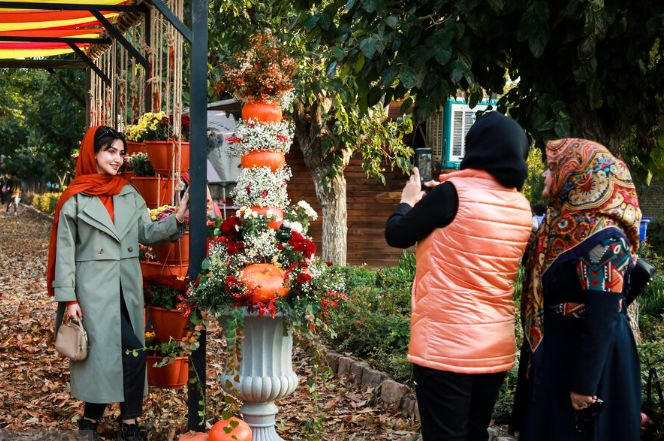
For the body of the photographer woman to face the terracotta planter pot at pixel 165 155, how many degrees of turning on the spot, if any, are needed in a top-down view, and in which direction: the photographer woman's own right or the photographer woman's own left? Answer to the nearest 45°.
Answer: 0° — they already face it

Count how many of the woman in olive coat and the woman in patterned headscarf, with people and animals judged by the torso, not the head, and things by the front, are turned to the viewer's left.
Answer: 1

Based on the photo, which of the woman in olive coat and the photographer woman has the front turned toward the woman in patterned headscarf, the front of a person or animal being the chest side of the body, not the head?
the woman in olive coat

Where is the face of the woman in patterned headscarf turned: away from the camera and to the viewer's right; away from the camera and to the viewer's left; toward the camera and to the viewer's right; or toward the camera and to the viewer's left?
away from the camera and to the viewer's left

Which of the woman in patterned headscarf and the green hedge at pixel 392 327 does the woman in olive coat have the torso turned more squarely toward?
the woman in patterned headscarf

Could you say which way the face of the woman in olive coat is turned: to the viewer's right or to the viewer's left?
to the viewer's right

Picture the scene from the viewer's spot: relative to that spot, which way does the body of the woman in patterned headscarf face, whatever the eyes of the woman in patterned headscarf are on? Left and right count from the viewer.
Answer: facing to the left of the viewer

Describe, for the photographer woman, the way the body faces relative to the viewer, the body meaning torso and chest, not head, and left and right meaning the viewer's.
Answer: facing away from the viewer and to the left of the viewer

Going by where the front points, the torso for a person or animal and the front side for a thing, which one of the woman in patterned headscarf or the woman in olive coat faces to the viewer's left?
the woman in patterned headscarf
